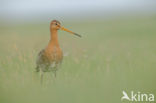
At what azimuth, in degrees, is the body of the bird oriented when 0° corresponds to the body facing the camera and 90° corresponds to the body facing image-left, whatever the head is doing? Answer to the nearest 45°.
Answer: approximately 315°
